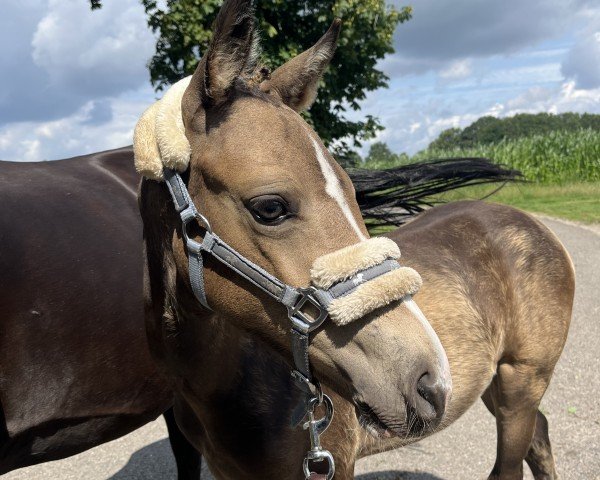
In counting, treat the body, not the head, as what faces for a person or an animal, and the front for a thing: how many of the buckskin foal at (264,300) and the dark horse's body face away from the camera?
0

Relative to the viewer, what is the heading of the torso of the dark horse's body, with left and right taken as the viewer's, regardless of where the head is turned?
facing to the left of the viewer

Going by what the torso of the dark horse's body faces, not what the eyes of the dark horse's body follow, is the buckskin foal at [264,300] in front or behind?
behind

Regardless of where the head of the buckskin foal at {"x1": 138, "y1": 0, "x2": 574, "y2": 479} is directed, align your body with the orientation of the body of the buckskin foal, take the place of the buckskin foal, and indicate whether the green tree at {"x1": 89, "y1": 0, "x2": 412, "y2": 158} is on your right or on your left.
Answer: on your right

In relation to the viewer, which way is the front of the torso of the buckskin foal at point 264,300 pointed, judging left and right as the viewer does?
facing the viewer and to the left of the viewer

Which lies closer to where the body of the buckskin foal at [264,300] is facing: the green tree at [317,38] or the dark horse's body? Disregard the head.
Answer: the dark horse's body
